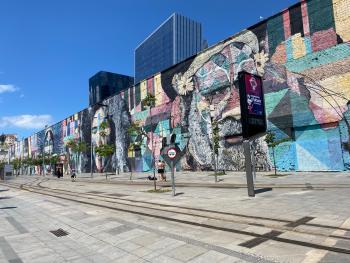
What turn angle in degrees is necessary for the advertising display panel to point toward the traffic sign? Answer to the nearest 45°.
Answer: approximately 135° to its right

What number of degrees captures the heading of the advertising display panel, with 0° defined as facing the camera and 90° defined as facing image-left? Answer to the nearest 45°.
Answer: approximately 315°

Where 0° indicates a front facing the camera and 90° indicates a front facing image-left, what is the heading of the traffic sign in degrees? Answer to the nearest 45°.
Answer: approximately 0°

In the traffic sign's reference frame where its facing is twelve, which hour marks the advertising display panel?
The advertising display panel is roughly at 10 o'clock from the traffic sign.
